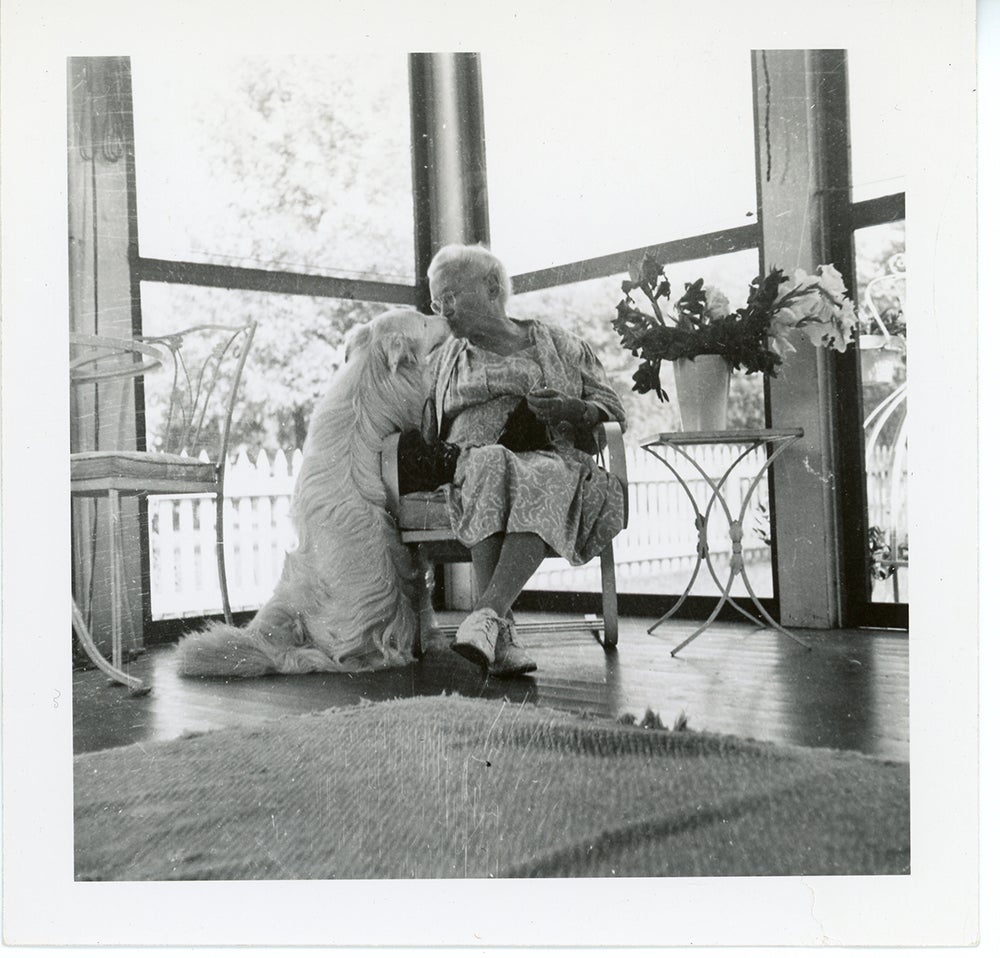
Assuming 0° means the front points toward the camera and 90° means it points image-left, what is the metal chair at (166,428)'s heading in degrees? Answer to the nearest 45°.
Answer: approximately 45°

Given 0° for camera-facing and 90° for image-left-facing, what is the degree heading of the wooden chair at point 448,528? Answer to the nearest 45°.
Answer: approximately 0°
